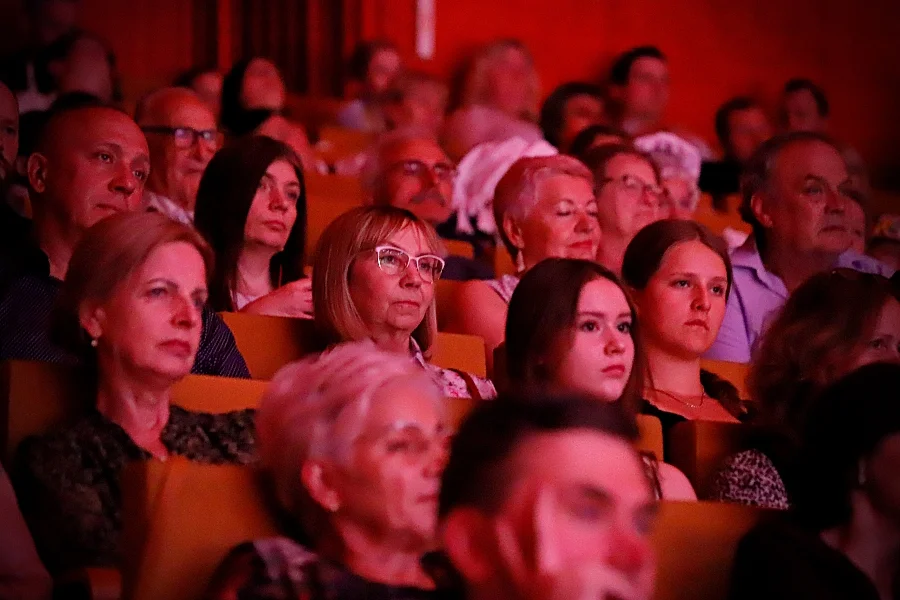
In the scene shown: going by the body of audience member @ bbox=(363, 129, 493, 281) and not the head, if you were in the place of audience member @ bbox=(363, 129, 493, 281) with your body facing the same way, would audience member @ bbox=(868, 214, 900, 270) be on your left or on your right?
on your left

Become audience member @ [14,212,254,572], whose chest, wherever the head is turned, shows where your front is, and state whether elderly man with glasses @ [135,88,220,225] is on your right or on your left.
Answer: on your left

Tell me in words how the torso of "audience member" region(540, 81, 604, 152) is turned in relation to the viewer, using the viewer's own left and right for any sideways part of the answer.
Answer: facing the viewer and to the right of the viewer

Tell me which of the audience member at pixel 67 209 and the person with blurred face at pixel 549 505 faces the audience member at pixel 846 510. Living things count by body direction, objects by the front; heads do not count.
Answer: the audience member at pixel 67 209

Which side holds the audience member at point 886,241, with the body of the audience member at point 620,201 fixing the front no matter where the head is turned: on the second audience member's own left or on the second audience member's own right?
on the second audience member's own left

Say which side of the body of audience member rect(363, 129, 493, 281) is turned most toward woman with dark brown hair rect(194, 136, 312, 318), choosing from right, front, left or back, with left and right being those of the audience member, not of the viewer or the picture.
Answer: right

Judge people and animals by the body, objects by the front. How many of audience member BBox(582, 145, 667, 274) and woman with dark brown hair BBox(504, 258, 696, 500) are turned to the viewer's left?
0

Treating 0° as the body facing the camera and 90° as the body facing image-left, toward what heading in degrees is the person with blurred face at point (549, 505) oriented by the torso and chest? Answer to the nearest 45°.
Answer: approximately 315°

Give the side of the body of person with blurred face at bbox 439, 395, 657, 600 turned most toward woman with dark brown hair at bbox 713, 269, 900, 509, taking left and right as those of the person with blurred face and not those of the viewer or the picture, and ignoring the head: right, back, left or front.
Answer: left
